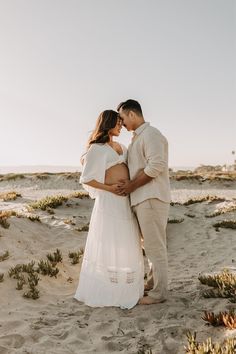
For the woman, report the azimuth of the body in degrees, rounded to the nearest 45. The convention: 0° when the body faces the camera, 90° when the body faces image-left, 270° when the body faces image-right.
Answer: approximately 315°

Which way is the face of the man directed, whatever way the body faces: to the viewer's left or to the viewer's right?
to the viewer's left

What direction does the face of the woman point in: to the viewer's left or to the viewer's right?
to the viewer's right

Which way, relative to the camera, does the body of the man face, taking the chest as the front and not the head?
to the viewer's left

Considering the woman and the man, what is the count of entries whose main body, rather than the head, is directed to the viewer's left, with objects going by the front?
1
